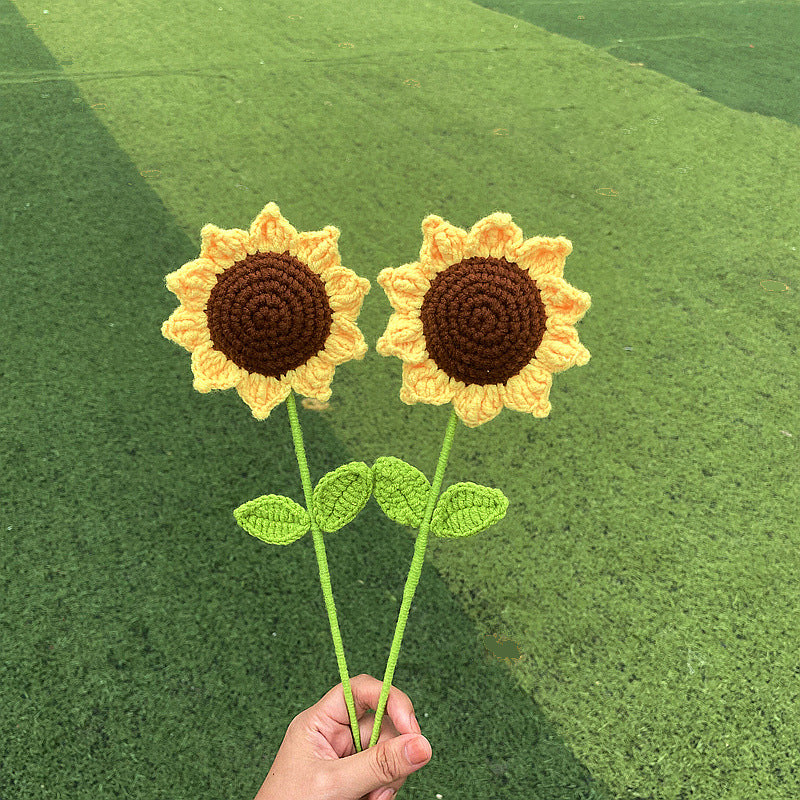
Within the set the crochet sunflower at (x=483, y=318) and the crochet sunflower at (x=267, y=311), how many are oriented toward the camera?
2

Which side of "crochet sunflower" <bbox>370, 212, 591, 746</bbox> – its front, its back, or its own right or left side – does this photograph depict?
front

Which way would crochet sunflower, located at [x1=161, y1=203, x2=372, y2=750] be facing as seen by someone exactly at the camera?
facing the viewer

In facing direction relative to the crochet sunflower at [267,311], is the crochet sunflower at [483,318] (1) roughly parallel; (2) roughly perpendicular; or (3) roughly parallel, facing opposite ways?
roughly parallel
